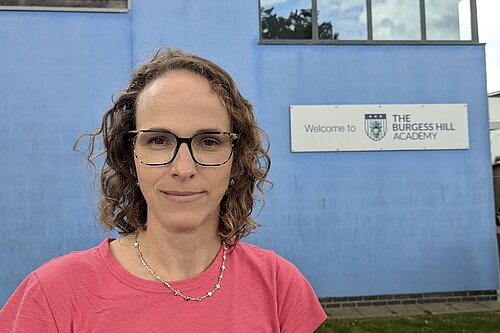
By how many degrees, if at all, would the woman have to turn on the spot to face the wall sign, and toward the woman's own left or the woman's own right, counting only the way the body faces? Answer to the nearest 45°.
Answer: approximately 135° to the woman's own left

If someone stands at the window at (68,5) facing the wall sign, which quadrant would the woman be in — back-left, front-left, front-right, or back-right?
front-right

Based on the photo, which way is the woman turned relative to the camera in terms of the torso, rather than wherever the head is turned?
toward the camera

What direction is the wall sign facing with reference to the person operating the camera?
facing the viewer

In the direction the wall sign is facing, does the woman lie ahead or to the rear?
ahead

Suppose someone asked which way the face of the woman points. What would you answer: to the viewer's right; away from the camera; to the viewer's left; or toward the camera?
toward the camera

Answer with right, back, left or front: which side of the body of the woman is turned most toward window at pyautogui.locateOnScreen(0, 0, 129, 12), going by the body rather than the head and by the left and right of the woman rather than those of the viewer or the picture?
back

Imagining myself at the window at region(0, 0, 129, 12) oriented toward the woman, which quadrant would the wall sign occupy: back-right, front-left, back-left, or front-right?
front-left

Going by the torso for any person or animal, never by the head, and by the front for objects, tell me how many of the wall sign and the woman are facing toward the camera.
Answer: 2

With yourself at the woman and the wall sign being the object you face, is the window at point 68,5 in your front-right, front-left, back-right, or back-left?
front-left
